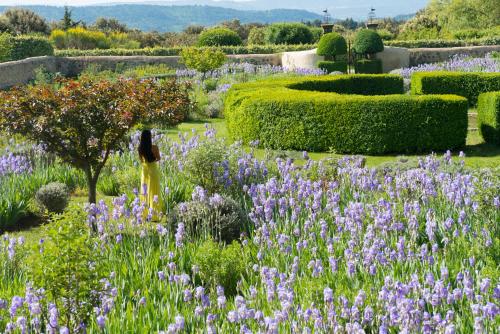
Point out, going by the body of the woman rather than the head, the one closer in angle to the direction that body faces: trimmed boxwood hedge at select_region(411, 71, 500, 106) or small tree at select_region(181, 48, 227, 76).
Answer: the small tree

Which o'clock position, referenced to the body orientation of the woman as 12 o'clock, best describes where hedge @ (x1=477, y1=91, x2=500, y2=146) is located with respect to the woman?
The hedge is roughly at 2 o'clock from the woman.

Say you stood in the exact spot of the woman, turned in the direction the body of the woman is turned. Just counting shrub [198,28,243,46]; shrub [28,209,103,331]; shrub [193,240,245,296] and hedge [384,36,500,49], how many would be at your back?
2

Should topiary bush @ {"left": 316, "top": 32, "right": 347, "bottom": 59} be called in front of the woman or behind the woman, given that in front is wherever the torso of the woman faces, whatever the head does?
in front

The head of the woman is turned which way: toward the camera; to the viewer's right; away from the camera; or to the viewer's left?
away from the camera

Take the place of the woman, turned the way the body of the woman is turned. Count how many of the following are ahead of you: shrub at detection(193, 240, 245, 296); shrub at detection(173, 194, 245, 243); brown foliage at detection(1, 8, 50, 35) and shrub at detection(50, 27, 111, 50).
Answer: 2

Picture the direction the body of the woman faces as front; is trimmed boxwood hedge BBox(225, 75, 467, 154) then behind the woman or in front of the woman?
in front

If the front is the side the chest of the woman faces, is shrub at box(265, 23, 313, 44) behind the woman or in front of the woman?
in front

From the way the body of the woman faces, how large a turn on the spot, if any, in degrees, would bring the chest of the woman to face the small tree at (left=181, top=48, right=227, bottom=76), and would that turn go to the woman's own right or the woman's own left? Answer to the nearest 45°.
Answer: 0° — they already face it

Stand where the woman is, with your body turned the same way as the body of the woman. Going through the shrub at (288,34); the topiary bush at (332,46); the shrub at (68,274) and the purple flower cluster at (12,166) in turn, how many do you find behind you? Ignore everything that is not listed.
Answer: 1

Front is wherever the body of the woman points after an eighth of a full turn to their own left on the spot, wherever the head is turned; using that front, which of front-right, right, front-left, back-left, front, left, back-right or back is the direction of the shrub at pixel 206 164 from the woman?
right

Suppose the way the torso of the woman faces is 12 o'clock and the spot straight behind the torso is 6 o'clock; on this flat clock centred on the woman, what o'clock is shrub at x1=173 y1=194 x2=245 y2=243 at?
The shrub is roughly at 5 o'clock from the woman.

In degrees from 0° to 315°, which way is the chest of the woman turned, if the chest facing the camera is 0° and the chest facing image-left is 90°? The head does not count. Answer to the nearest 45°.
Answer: approximately 180°
